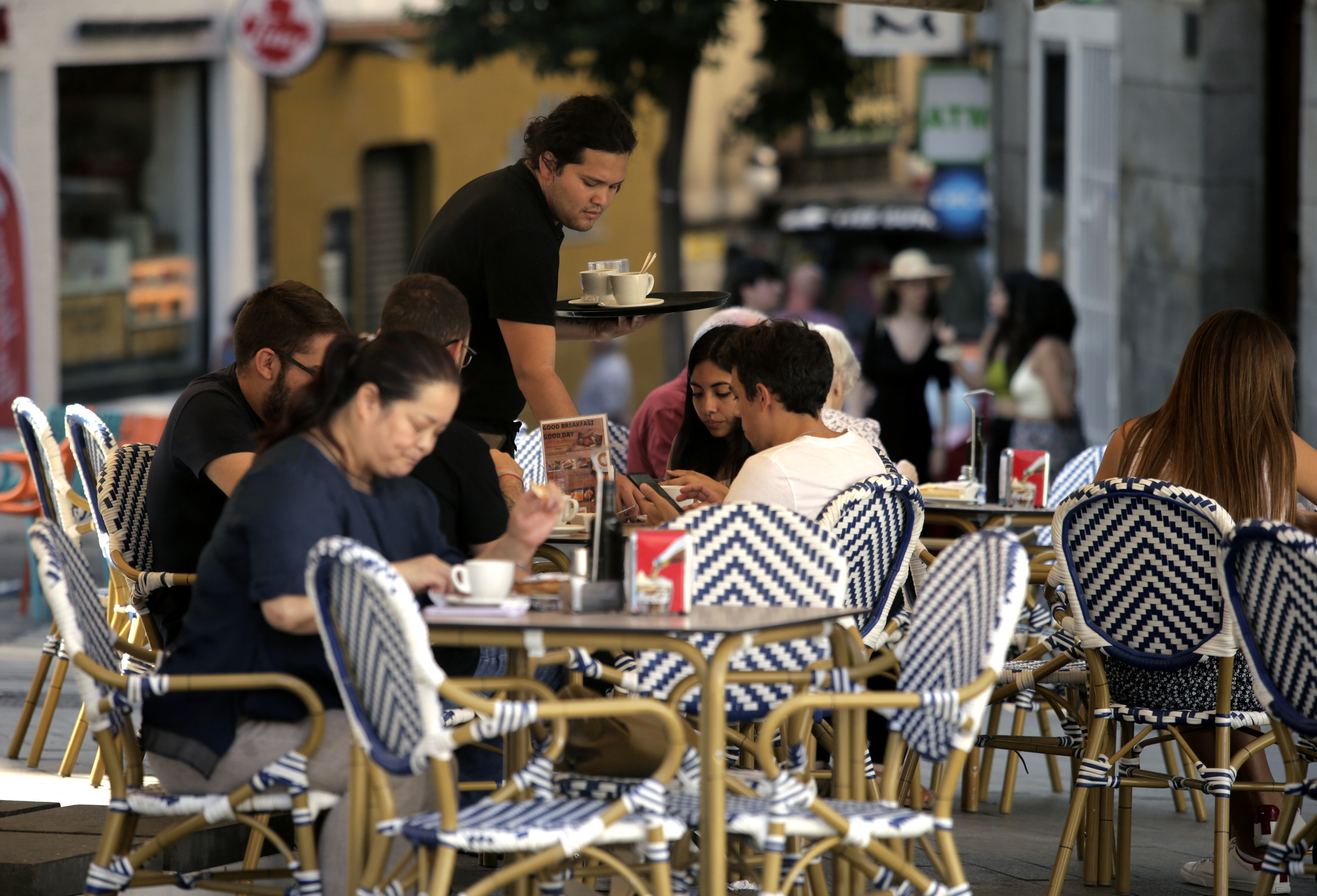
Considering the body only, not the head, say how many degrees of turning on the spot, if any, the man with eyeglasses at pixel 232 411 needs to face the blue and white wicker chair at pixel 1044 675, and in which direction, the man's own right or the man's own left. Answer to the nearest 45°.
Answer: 0° — they already face it

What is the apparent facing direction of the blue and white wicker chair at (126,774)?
to the viewer's right

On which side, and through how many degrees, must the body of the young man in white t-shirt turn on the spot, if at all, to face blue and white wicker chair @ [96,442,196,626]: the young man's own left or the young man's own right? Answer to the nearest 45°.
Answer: approximately 45° to the young man's own left

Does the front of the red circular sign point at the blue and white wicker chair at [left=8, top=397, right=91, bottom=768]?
yes

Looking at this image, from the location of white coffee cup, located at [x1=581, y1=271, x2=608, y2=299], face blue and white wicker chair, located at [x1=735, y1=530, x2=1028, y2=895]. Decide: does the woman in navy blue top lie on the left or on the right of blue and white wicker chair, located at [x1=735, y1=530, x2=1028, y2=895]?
right

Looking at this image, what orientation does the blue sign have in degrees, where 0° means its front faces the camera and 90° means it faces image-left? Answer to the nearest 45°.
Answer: approximately 0°

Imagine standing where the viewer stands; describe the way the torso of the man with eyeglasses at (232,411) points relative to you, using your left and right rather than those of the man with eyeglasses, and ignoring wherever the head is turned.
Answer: facing to the right of the viewer

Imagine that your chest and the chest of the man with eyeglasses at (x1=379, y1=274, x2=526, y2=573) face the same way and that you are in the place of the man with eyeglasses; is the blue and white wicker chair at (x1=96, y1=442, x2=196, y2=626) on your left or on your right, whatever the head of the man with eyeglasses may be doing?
on your left
